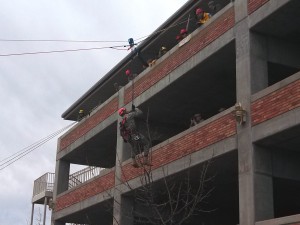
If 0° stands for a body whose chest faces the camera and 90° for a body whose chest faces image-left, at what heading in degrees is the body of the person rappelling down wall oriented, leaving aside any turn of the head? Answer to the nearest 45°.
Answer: approximately 225°
